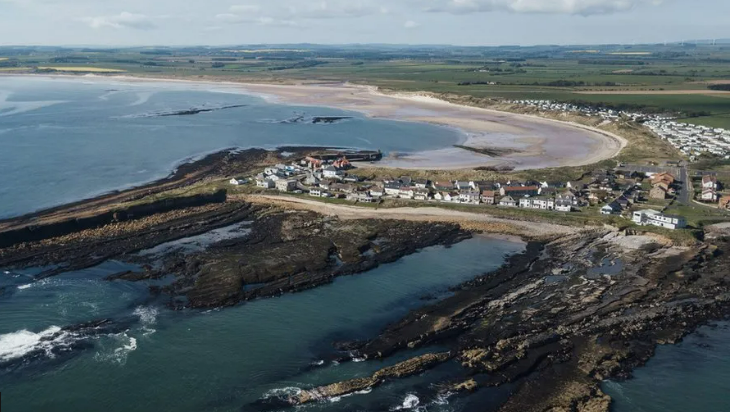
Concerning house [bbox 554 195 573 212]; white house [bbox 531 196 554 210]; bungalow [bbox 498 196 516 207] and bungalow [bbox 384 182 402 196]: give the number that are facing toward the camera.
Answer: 4

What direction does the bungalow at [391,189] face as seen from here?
toward the camera

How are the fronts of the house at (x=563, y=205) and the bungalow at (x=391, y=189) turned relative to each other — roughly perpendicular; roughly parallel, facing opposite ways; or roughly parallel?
roughly parallel

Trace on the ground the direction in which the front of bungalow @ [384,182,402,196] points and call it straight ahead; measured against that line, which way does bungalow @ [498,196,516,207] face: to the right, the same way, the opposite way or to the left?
the same way

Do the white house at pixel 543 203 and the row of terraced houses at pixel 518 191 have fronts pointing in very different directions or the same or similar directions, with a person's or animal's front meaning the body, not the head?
same or similar directions

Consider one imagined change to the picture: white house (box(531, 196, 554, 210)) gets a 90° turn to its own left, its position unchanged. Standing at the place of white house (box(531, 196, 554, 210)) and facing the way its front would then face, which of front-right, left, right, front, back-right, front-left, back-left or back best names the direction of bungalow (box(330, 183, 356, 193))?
back

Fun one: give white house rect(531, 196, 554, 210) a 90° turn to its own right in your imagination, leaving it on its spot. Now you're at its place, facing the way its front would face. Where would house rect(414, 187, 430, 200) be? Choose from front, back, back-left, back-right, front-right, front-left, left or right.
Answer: front

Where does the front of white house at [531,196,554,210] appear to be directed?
toward the camera

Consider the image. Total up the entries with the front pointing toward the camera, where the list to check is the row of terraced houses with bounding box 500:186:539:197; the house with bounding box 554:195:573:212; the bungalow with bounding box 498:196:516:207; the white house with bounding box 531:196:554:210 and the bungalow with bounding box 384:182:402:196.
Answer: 5

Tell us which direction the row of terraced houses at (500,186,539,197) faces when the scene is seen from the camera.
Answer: facing the viewer

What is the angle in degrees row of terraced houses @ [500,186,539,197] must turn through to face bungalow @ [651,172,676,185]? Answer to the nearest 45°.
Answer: approximately 135° to its left

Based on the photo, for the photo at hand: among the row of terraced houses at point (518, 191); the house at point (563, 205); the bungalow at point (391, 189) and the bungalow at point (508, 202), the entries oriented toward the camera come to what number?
4

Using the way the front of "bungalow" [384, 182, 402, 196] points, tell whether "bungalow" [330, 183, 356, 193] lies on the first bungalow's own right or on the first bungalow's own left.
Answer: on the first bungalow's own right

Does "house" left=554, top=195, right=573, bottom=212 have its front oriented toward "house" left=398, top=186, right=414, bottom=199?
no

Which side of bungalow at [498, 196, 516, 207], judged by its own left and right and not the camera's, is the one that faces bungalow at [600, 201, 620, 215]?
left

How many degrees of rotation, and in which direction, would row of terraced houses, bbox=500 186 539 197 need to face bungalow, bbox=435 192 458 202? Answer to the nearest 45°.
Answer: approximately 45° to its right

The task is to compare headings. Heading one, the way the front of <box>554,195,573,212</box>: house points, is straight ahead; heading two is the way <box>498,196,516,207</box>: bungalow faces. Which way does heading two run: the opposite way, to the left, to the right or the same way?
the same way

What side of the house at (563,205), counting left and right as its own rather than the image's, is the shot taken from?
front

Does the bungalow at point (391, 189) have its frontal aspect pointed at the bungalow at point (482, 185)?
no

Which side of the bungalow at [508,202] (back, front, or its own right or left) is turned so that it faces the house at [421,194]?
right

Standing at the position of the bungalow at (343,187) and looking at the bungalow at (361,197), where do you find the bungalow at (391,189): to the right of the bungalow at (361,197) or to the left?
left
